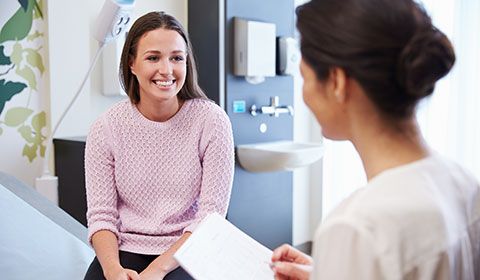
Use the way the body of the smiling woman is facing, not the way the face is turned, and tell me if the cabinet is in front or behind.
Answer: behind

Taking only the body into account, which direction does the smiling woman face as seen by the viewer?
toward the camera

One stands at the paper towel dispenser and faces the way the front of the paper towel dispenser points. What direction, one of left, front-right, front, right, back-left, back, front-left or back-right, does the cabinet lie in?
right

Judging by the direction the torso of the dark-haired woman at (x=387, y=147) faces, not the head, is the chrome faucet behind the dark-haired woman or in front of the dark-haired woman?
in front

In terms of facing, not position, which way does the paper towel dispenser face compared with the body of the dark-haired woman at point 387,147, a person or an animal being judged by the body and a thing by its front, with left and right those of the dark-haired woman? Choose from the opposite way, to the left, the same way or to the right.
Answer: the opposite way

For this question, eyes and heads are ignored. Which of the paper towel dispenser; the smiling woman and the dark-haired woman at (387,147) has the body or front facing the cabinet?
the dark-haired woman

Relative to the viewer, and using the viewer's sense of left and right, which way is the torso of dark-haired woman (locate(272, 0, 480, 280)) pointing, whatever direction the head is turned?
facing away from the viewer and to the left of the viewer

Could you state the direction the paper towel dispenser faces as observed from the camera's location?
facing the viewer and to the right of the viewer

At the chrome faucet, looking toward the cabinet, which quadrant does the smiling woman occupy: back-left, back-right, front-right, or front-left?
front-left

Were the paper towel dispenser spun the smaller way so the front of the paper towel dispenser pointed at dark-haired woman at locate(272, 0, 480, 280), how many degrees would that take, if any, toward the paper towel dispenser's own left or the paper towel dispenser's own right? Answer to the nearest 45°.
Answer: approximately 45° to the paper towel dispenser's own right

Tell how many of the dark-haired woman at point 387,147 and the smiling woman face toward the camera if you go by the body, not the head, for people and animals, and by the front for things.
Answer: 1

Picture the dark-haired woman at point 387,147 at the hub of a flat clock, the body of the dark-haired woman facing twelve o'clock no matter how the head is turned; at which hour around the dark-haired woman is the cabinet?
The cabinet is roughly at 12 o'clock from the dark-haired woman.

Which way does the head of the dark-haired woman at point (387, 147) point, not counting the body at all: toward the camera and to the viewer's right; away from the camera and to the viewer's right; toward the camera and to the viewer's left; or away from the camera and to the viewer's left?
away from the camera and to the viewer's left

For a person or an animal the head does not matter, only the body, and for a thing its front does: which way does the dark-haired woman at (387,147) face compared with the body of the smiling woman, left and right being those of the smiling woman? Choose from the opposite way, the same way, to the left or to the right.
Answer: the opposite way
